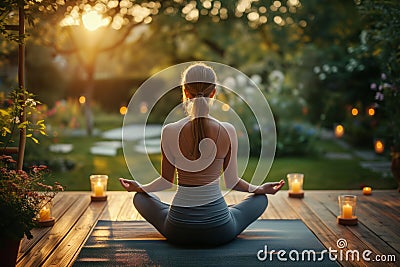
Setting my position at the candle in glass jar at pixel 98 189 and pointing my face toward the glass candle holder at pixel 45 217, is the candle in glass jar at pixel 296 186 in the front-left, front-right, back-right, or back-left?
back-left

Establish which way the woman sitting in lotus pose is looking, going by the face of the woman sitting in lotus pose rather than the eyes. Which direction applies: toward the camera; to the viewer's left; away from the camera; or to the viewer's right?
away from the camera

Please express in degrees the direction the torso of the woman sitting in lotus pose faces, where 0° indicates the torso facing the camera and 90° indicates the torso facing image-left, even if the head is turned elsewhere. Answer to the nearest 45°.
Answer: approximately 180°

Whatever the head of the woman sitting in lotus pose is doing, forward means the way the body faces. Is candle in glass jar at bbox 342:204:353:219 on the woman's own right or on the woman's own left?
on the woman's own right

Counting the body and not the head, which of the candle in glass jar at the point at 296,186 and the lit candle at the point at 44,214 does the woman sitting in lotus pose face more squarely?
the candle in glass jar

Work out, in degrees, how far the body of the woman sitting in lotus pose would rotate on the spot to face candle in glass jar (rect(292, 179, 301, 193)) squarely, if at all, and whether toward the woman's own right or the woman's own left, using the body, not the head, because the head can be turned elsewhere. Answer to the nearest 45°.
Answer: approximately 45° to the woman's own right

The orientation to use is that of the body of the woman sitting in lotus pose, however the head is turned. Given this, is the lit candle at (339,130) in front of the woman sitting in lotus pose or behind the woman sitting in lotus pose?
in front

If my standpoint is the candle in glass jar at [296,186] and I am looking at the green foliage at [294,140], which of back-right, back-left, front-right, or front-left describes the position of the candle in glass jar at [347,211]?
back-right
